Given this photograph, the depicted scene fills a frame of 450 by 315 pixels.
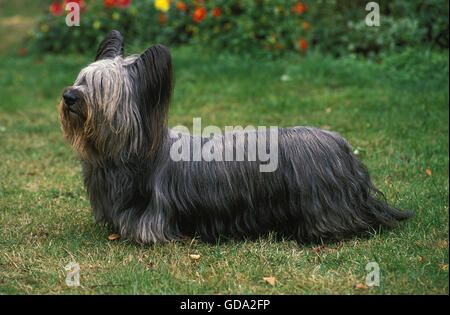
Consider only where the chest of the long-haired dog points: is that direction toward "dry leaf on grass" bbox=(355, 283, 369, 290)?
no

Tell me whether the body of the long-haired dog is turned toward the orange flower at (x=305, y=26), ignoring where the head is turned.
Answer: no

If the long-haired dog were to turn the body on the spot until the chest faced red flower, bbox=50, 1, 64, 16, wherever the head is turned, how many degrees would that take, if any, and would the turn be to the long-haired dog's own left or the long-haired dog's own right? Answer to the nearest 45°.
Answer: approximately 90° to the long-haired dog's own right

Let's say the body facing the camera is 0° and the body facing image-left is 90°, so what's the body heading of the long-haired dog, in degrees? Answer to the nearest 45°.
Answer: approximately 90°

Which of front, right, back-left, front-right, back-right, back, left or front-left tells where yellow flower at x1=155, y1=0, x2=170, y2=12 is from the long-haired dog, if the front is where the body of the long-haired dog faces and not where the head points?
right

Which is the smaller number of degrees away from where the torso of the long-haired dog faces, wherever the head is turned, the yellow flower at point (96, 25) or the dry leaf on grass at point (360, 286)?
the yellow flower

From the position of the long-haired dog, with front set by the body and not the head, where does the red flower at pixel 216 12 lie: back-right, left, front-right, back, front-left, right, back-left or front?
right

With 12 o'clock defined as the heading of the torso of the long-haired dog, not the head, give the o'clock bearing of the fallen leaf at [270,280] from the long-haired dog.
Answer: The fallen leaf is roughly at 8 o'clock from the long-haired dog.

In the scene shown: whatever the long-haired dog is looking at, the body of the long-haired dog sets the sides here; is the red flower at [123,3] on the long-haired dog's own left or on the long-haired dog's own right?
on the long-haired dog's own right

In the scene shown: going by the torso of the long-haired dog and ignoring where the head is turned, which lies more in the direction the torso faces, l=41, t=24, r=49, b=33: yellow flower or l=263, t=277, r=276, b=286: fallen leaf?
the yellow flower

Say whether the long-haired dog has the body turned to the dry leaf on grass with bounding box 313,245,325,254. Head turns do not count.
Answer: no

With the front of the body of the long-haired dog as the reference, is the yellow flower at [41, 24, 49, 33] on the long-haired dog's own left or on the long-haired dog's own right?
on the long-haired dog's own right

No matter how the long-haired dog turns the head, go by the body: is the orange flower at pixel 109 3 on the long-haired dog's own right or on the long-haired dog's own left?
on the long-haired dog's own right

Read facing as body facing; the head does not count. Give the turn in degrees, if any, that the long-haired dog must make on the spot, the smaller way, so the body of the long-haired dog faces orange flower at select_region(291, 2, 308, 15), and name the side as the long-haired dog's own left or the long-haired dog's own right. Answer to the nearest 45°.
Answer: approximately 90° to the long-haired dog's own right

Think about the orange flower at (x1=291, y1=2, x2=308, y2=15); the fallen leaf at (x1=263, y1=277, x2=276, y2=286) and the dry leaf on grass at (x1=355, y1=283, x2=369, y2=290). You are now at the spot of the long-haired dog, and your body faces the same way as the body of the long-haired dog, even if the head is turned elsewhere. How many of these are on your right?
1

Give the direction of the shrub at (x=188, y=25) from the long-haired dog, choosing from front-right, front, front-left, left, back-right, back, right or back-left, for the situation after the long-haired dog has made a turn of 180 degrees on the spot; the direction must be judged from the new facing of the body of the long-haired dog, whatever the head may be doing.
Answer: left

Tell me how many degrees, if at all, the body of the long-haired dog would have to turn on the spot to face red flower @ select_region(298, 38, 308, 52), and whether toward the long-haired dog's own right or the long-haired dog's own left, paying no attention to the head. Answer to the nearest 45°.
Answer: approximately 90° to the long-haired dog's own right

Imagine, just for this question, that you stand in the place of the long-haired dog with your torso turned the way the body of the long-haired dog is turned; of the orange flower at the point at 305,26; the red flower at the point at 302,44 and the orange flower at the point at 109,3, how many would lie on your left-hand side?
0

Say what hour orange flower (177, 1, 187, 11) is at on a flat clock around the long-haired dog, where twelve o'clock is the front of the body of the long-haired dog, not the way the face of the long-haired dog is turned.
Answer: The orange flower is roughly at 3 o'clock from the long-haired dog.
